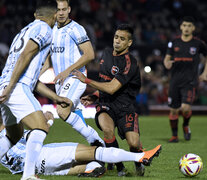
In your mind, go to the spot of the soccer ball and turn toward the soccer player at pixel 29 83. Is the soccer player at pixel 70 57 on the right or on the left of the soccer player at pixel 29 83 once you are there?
right

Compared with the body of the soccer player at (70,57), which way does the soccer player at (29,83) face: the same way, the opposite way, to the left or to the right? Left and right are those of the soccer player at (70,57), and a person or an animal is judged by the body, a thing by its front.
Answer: the opposite way

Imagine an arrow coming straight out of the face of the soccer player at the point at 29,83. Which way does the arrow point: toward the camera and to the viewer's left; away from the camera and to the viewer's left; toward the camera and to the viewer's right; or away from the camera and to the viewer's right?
away from the camera and to the viewer's right

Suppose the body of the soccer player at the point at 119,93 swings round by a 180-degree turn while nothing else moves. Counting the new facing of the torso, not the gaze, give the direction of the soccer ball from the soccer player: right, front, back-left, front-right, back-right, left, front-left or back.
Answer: right

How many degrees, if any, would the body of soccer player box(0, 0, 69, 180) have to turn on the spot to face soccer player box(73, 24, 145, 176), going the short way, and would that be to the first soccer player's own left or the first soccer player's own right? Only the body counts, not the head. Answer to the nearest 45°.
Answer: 0° — they already face them

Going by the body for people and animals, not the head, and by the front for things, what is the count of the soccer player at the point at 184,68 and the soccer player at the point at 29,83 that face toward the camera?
1

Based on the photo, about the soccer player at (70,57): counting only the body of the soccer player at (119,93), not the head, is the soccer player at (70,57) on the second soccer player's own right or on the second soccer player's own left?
on the second soccer player's own right

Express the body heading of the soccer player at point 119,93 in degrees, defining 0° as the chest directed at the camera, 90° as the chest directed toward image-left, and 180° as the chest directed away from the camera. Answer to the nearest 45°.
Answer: approximately 45°

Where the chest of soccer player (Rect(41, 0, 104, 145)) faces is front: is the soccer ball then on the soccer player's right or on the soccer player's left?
on the soccer player's left

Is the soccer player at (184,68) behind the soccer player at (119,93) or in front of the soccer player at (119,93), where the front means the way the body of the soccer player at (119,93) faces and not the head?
behind
